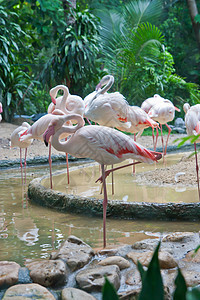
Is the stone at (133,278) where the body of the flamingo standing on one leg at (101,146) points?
no

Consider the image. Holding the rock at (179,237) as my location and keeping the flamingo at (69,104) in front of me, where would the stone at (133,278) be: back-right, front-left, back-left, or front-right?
back-left

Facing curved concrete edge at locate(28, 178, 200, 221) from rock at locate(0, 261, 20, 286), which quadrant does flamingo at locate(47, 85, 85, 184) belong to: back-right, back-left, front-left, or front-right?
front-left

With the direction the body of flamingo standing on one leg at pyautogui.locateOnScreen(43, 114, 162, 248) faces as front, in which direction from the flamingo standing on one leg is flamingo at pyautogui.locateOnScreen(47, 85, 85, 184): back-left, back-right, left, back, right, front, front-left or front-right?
right

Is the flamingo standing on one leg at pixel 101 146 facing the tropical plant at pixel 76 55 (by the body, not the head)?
no

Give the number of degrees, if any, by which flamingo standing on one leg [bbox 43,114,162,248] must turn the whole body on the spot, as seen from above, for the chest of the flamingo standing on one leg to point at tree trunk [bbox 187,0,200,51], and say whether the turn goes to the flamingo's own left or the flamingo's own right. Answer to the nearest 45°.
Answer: approximately 90° to the flamingo's own right

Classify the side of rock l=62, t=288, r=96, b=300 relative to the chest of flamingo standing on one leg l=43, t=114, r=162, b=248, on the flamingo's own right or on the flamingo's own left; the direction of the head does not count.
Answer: on the flamingo's own left

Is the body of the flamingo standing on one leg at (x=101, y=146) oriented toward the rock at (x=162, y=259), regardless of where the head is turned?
no

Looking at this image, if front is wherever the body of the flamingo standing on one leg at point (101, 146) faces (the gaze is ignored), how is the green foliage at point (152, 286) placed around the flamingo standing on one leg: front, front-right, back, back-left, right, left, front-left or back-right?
left

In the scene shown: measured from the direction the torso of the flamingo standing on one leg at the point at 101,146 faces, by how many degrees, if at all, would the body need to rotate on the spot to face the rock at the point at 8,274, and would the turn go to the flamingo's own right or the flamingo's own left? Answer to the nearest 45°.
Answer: approximately 45° to the flamingo's own left

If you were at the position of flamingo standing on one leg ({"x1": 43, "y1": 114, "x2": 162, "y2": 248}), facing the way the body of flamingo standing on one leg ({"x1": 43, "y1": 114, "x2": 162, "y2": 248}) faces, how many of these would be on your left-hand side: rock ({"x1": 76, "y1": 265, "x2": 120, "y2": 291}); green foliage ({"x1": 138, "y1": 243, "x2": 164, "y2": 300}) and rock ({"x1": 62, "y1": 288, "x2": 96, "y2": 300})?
3

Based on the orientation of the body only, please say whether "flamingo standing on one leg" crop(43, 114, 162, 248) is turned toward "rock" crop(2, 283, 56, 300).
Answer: no

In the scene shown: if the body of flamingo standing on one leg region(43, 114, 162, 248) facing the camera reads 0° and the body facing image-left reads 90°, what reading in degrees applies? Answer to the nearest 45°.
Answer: approximately 90°
